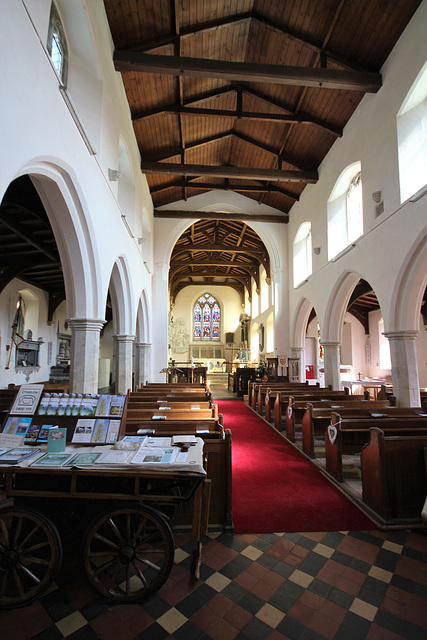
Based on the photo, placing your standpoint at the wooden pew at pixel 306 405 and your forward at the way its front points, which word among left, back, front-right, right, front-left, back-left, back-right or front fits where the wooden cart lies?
back

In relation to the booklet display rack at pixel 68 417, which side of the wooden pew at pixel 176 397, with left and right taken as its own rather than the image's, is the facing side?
back

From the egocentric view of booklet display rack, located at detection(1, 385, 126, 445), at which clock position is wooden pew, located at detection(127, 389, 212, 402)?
The wooden pew is roughly at 7 o'clock from the booklet display rack.

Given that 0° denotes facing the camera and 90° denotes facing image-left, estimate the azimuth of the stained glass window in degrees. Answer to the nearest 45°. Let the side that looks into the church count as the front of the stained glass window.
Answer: approximately 0°

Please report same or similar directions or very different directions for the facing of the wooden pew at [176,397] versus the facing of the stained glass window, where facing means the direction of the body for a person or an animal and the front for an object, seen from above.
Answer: very different directions

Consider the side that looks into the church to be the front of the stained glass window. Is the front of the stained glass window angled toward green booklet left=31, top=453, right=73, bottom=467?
yes

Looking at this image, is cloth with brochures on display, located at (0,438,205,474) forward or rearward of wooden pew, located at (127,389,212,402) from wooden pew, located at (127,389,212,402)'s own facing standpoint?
rearward

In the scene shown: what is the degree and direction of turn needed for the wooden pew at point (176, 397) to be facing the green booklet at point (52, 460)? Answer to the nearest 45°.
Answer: approximately 180°

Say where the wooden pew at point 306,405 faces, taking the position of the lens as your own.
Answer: facing away from the viewer

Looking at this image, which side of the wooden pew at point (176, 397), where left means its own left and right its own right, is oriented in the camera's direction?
back

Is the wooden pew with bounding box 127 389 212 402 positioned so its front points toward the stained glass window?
yes
